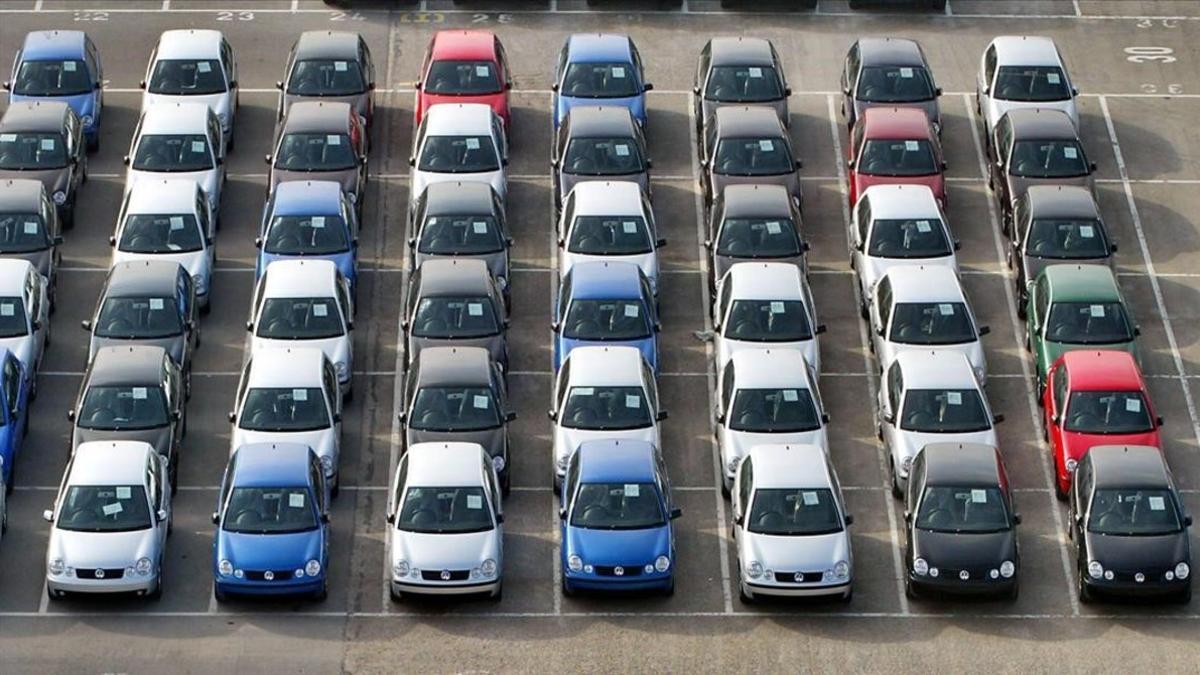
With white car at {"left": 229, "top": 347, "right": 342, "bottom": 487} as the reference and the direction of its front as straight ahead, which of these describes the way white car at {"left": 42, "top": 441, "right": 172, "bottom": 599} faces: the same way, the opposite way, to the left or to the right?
the same way

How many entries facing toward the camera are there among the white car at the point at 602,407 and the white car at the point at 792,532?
2

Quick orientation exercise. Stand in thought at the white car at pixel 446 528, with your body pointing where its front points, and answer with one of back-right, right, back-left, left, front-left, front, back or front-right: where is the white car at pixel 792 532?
left

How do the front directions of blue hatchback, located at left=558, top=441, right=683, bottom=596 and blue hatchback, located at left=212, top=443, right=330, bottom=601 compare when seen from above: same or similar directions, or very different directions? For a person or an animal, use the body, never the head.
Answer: same or similar directions

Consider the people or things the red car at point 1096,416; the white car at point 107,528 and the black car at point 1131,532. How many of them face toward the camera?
3

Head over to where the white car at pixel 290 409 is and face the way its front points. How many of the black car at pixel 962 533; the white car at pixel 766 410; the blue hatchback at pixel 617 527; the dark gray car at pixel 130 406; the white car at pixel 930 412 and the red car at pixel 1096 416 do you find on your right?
1

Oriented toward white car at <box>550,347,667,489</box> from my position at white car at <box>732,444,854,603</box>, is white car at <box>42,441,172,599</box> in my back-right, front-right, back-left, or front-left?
front-left

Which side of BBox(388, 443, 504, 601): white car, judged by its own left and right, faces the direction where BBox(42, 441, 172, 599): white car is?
right

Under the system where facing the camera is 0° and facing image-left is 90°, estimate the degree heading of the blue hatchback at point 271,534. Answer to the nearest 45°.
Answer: approximately 0°

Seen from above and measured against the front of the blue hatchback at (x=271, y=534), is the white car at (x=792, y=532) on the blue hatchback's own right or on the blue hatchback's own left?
on the blue hatchback's own left

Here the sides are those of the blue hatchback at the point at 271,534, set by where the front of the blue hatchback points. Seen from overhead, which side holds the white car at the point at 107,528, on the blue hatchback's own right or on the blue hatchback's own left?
on the blue hatchback's own right

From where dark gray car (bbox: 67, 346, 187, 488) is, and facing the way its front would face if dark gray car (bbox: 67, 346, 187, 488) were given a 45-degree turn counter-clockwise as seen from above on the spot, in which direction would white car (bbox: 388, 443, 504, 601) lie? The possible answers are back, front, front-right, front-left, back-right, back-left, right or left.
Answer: front

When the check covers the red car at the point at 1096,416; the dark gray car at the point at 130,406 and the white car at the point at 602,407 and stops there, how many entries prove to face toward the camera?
3

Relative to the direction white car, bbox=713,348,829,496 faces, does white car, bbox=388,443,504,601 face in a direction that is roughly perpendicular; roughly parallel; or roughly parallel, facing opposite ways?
roughly parallel

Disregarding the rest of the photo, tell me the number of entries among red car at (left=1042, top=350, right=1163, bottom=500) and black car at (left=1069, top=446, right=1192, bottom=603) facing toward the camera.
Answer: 2

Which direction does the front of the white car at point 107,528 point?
toward the camera

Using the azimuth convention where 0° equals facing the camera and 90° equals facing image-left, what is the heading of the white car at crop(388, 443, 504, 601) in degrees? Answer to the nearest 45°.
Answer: approximately 0°

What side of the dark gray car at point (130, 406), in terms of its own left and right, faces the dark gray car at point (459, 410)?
left

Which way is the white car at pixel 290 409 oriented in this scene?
toward the camera

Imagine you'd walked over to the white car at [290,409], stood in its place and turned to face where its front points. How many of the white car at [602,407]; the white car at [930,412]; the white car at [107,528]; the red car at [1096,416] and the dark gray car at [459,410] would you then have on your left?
4
